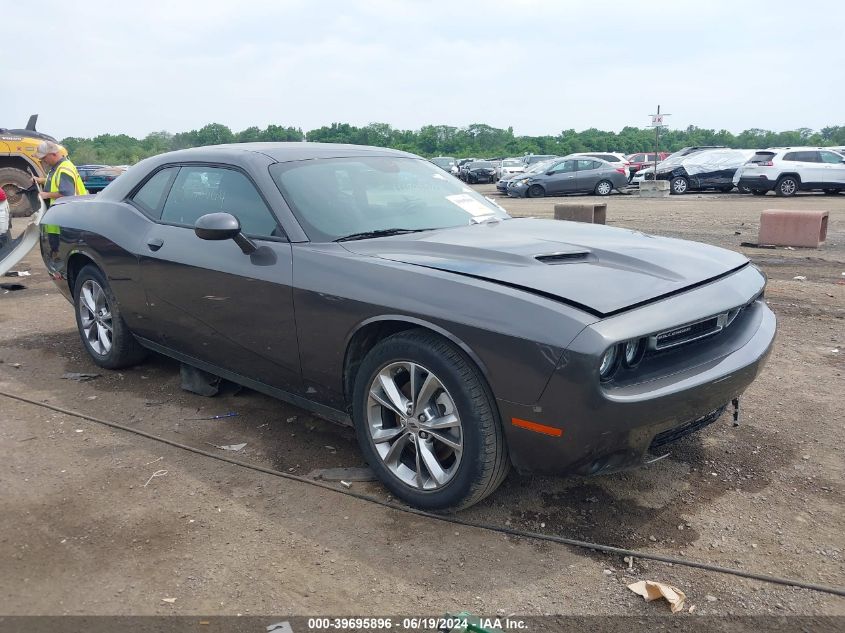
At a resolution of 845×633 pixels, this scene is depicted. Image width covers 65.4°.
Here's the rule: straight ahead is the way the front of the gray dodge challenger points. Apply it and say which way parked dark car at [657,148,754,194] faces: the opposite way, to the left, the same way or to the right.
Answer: the opposite way

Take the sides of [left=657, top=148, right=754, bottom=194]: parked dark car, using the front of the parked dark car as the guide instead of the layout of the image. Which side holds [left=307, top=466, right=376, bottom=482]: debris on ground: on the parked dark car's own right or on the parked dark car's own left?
on the parked dark car's own left

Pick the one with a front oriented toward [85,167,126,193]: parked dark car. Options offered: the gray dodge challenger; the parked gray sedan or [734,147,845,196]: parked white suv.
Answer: the parked gray sedan

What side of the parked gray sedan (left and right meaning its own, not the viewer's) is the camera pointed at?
left

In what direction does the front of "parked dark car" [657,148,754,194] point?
to the viewer's left

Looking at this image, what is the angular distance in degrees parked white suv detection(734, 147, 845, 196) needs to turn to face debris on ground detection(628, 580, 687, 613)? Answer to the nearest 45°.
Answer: approximately 135° to its right

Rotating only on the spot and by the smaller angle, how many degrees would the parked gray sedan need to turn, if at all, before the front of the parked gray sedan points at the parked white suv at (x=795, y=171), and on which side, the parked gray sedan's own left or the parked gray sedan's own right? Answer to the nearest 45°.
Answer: approximately 135° to the parked gray sedan's own left

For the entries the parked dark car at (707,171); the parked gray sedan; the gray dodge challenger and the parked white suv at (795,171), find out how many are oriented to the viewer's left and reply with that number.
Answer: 2

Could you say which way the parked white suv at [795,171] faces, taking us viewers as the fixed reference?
facing away from the viewer and to the right of the viewer

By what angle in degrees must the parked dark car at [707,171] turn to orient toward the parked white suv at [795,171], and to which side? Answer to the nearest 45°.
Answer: approximately 135° to its left

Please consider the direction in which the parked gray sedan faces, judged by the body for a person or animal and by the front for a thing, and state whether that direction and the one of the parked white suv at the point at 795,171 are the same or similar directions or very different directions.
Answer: very different directions

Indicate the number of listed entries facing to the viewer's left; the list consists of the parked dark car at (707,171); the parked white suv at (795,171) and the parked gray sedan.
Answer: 2

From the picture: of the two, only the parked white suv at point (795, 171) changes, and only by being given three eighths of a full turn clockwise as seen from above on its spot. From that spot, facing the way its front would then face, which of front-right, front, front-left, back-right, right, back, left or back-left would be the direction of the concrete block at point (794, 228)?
front

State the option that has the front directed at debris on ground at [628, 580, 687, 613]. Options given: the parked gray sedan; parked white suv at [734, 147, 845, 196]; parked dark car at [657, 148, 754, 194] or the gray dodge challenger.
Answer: the gray dodge challenger

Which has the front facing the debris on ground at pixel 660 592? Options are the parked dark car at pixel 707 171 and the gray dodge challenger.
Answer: the gray dodge challenger
